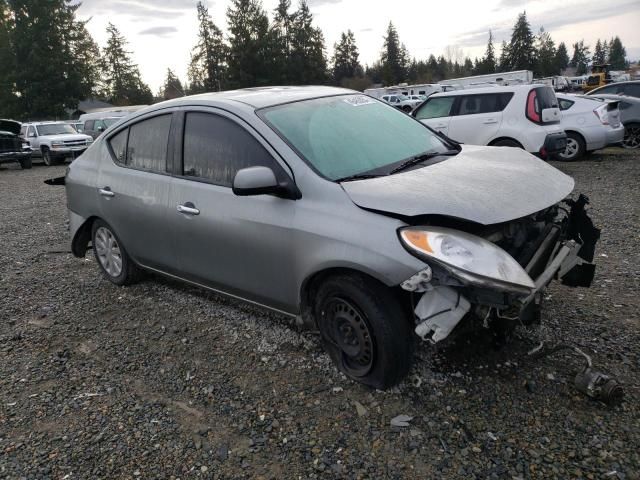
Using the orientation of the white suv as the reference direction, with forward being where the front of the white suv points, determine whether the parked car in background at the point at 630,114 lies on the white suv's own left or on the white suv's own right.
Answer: on the white suv's own right

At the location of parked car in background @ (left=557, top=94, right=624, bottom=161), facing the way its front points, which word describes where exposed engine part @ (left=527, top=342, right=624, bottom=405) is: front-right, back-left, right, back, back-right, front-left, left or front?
back-left

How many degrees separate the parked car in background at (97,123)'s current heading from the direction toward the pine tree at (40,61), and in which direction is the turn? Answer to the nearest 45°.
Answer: approximately 135° to its left

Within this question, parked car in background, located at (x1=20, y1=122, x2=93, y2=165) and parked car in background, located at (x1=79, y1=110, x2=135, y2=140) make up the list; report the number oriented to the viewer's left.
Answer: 0

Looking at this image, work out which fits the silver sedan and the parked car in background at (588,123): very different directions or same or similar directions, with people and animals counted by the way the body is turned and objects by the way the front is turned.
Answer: very different directions

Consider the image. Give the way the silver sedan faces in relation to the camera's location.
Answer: facing the viewer and to the right of the viewer

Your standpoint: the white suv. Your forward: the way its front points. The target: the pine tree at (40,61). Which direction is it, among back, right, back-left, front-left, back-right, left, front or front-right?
front

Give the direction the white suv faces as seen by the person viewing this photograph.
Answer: facing away from the viewer and to the left of the viewer

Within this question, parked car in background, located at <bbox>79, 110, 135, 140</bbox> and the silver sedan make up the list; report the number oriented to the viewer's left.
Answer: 0

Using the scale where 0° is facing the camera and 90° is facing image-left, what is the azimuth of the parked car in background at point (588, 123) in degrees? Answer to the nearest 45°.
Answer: approximately 135°

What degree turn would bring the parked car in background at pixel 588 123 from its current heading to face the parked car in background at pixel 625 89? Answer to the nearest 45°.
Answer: approximately 45° to its right

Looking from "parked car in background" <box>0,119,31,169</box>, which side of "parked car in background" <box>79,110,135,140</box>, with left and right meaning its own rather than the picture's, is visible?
right

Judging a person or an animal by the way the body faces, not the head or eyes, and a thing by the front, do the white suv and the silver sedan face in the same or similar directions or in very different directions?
very different directions
